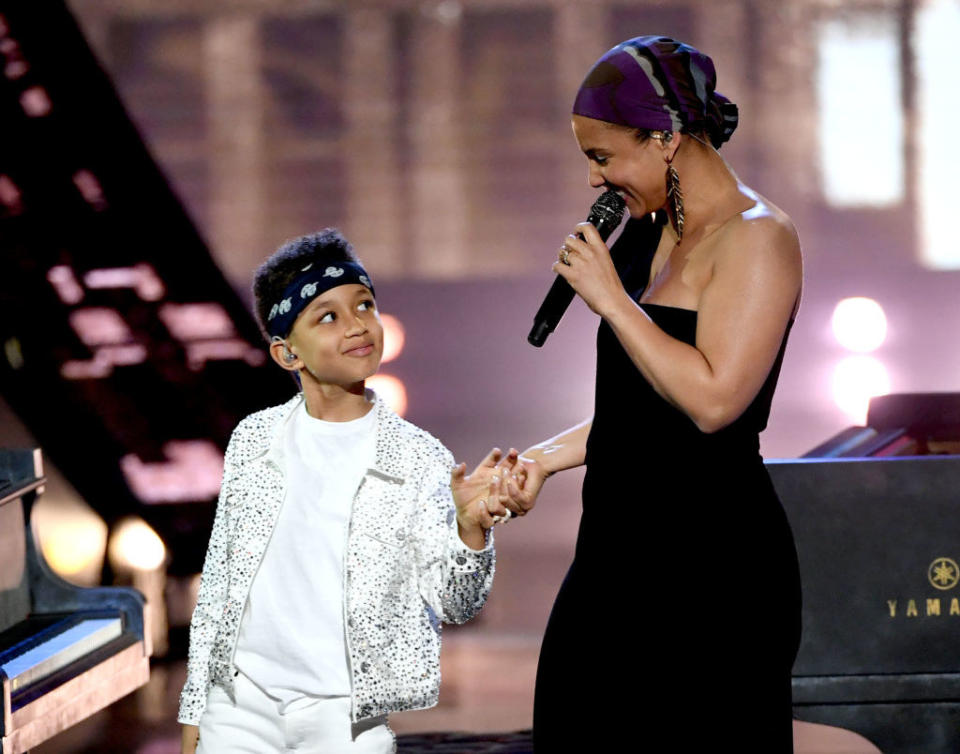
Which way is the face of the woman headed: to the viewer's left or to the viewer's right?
to the viewer's left

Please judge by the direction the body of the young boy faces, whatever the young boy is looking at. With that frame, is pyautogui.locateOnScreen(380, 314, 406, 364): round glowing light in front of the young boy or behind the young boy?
behind

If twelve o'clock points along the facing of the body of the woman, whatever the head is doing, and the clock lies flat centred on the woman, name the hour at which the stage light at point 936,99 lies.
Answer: The stage light is roughly at 5 o'clock from the woman.

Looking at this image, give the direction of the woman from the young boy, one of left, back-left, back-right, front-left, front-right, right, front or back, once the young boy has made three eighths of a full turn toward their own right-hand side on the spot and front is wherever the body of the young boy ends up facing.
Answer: back

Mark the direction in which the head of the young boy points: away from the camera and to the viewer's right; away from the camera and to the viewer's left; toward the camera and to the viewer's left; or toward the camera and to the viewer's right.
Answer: toward the camera and to the viewer's right

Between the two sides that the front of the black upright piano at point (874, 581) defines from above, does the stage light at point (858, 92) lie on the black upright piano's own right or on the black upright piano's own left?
on the black upright piano's own right

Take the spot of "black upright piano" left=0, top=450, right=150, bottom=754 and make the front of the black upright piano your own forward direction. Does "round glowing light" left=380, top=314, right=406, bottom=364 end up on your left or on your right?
on your left

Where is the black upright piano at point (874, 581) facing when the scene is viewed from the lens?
facing to the left of the viewer

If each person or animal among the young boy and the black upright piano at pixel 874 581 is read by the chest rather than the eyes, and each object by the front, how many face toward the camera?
1

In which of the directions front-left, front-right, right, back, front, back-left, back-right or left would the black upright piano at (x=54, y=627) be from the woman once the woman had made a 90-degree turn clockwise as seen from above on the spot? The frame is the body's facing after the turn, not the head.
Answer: front

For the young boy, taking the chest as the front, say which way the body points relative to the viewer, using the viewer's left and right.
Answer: facing the viewer

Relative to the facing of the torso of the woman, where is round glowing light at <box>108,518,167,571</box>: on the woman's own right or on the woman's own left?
on the woman's own right

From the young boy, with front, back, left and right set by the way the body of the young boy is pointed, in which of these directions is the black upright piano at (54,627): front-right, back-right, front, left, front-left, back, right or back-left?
back-right

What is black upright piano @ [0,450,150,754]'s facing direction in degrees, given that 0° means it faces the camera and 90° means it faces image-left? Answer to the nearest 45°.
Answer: approximately 315°

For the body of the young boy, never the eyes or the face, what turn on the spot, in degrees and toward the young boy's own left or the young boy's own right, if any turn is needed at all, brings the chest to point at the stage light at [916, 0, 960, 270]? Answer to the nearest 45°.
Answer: approximately 135° to the young boy's own left

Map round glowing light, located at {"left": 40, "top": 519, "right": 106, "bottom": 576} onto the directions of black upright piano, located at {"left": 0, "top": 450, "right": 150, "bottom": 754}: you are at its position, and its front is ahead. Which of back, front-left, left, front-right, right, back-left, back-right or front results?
back-left
